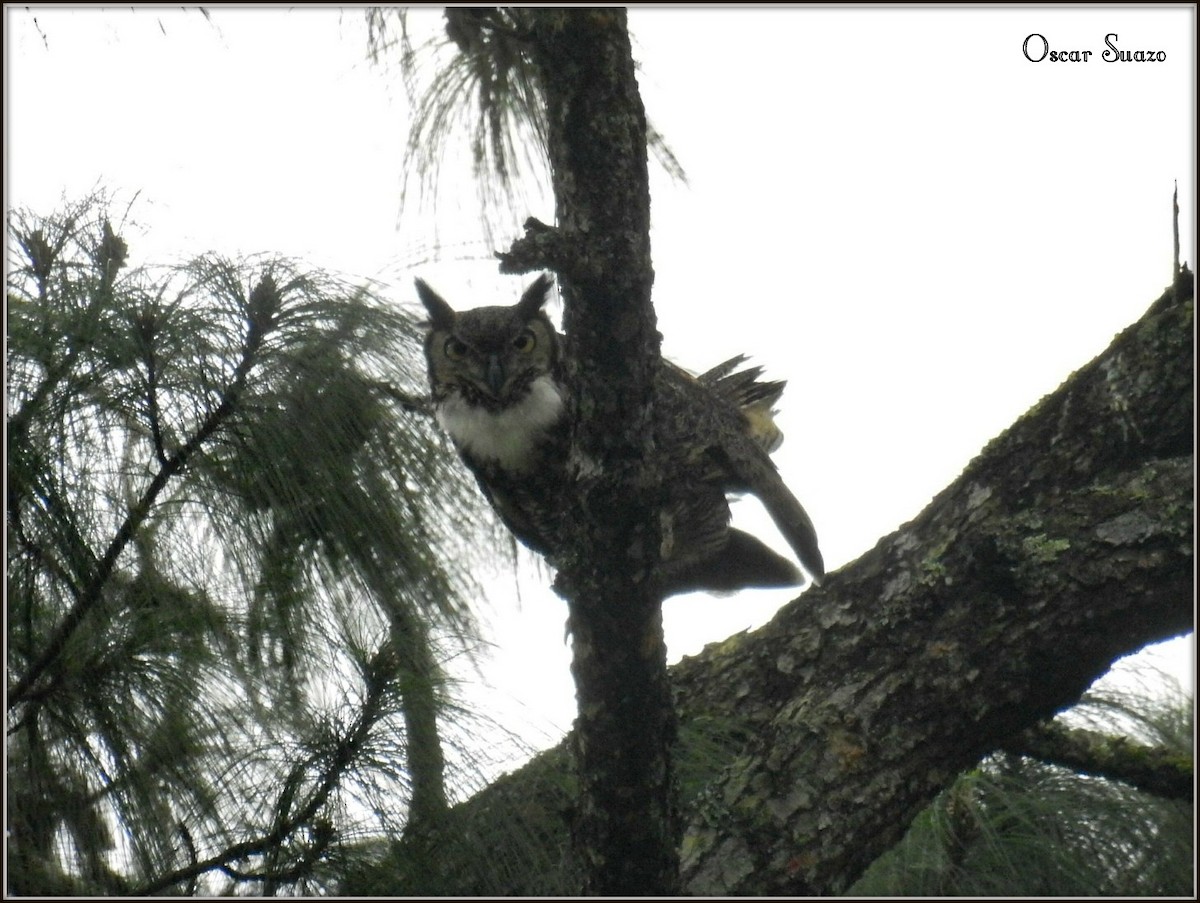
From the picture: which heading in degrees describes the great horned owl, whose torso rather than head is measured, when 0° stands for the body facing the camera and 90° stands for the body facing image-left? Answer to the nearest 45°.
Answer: approximately 90°

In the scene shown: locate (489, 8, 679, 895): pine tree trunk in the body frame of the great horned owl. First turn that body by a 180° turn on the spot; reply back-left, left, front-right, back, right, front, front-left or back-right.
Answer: right
